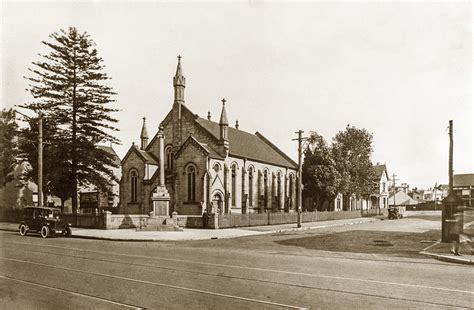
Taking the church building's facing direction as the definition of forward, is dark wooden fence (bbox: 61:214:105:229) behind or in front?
in front

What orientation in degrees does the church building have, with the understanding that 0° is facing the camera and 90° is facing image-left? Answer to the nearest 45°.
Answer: approximately 45°

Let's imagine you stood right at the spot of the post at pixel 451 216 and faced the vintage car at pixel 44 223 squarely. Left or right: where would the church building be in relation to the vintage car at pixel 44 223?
right

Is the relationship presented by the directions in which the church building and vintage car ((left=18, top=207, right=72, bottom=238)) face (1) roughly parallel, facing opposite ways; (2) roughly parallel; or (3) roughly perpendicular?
roughly perpendicular

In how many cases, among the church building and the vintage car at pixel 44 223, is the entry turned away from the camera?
0
